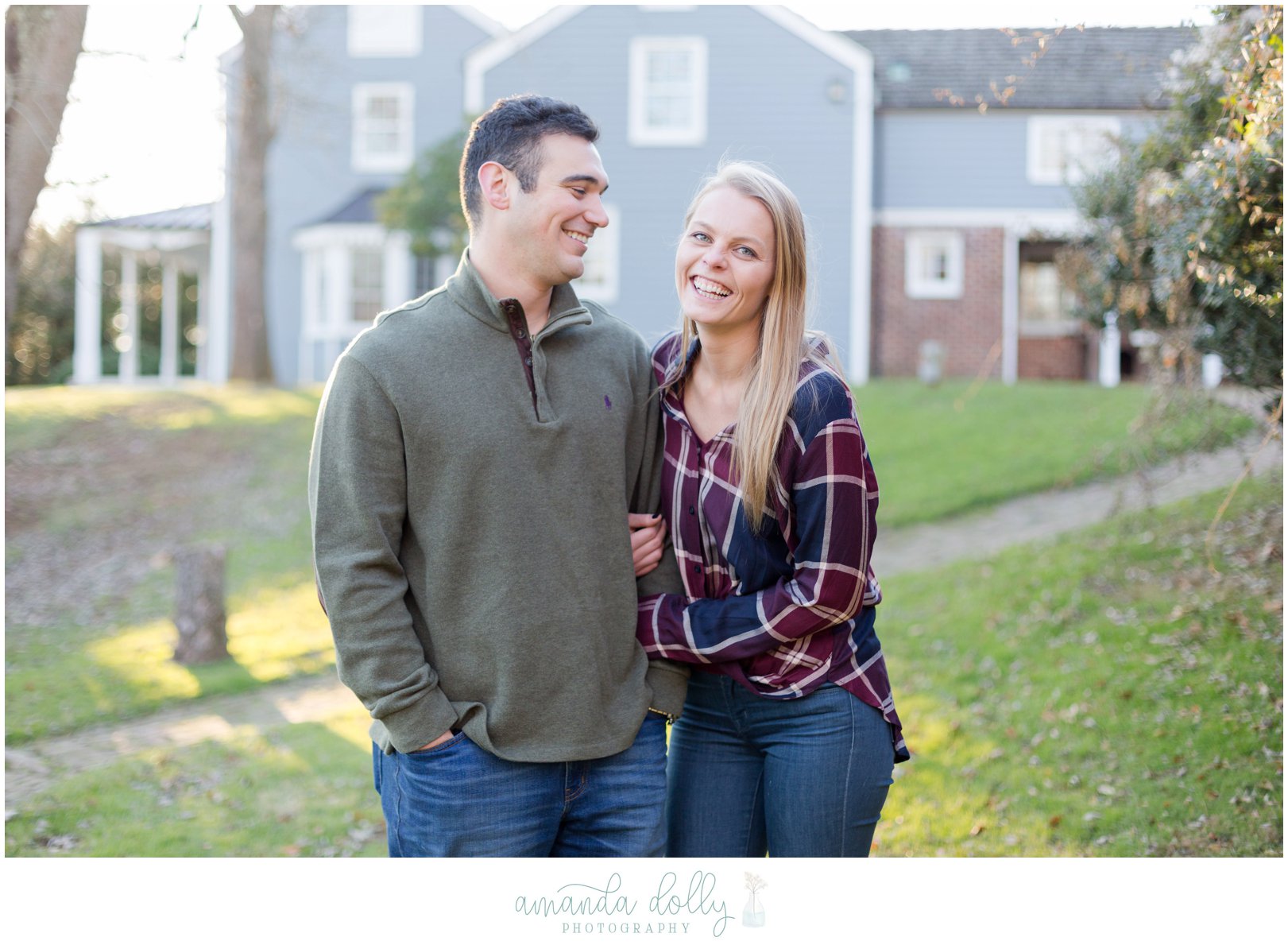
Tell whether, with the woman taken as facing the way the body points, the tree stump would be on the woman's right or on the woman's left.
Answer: on the woman's right

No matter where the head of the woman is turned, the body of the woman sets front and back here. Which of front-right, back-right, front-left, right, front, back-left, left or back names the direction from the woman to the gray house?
back-right

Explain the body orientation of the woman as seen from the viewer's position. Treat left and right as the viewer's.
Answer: facing the viewer and to the left of the viewer

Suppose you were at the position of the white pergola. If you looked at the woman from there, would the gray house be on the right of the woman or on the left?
left

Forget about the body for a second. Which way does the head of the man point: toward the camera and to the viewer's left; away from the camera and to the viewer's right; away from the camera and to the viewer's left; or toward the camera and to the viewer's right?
toward the camera and to the viewer's right

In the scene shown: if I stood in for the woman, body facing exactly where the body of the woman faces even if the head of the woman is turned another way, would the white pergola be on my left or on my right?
on my right
